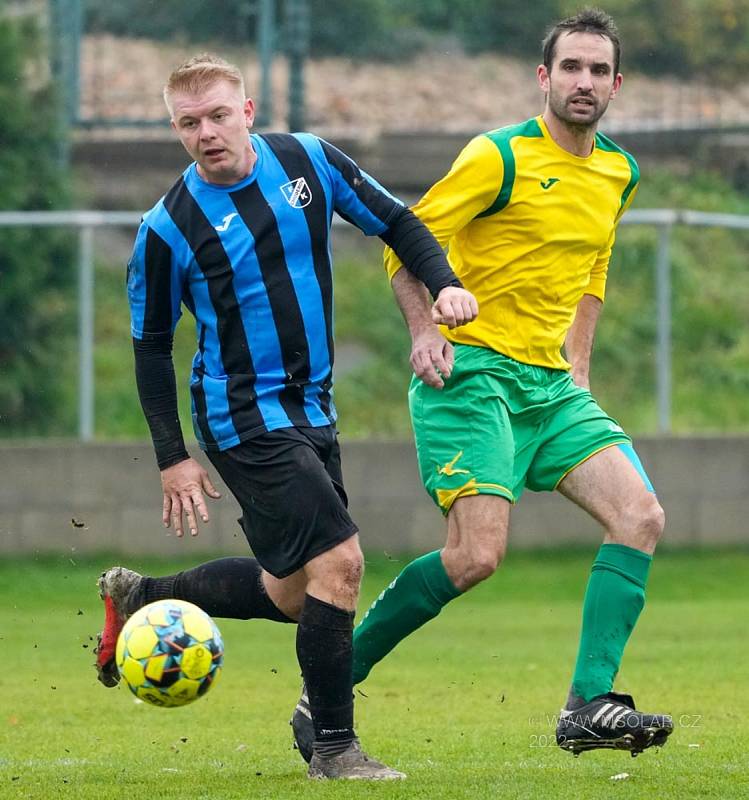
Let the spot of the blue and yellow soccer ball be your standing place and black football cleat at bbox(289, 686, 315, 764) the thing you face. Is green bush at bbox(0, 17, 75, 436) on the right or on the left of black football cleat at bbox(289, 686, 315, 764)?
left

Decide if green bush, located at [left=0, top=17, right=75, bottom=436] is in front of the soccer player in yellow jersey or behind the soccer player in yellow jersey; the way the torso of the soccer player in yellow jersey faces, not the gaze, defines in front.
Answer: behind

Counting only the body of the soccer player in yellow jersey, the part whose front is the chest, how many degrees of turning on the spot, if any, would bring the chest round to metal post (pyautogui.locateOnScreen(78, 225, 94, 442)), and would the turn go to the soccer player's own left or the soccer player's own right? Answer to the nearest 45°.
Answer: approximately 180°

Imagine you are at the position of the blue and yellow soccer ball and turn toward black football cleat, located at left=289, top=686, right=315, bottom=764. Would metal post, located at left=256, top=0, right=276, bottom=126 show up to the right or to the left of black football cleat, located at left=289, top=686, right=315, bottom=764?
left

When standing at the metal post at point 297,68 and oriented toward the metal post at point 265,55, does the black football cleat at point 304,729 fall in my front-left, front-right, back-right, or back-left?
back-left

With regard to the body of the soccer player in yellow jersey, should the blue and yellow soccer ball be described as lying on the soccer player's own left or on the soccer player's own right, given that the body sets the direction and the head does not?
on the soccer player's own right
